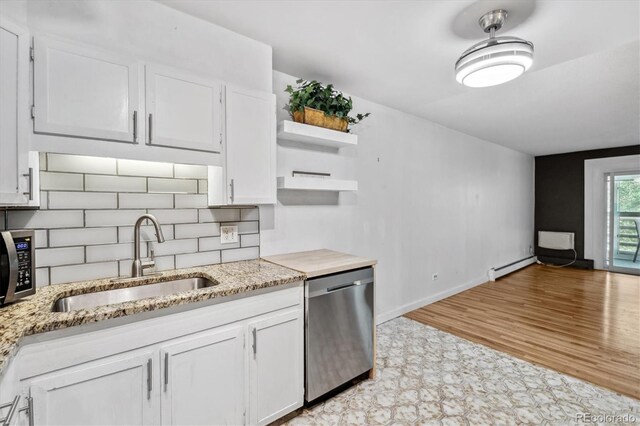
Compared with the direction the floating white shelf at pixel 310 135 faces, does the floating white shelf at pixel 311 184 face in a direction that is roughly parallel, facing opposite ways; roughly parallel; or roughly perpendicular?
roughly parallel

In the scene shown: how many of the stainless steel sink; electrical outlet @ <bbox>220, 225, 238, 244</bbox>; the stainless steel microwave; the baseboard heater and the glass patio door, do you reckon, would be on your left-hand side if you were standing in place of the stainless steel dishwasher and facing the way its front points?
2

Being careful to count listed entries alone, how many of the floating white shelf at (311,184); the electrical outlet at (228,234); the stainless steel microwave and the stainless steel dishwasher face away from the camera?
0

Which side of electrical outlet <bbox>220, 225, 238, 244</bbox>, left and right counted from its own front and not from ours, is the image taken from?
front

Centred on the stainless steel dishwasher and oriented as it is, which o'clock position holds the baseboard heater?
The baseboard heater is roughly at 9 o'clock from the stainless steel dishwasher.

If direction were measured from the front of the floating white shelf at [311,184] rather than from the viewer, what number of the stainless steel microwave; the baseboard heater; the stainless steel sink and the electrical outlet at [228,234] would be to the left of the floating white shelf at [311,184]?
1

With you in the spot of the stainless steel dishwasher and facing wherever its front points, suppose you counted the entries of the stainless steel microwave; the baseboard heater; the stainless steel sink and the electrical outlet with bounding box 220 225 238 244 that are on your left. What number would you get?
1

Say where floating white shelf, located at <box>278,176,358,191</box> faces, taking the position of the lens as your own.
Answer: facing the viewer and to the right of the viewer

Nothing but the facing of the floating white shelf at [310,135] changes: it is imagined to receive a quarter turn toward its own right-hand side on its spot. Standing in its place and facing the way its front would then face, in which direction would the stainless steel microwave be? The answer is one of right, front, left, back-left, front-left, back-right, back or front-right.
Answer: front

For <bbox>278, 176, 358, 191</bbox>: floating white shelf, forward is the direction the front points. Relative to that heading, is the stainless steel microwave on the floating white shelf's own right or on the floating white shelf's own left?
on the floating white shelf's own right

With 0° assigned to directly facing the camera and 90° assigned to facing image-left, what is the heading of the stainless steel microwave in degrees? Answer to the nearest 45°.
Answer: approximately 315°

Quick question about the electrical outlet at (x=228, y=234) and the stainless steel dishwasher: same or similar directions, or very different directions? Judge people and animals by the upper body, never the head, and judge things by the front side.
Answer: same or similar directions

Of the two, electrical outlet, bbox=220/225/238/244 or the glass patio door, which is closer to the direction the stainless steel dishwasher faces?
the glass patio door
